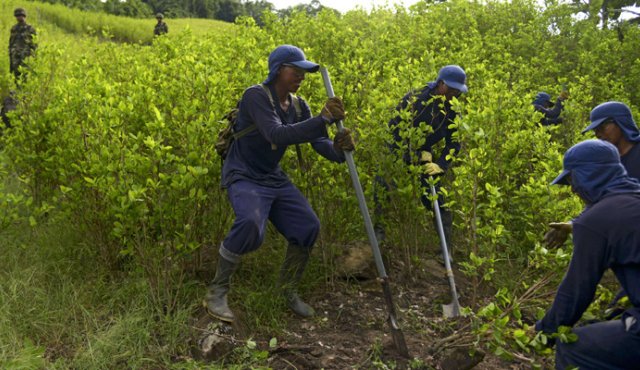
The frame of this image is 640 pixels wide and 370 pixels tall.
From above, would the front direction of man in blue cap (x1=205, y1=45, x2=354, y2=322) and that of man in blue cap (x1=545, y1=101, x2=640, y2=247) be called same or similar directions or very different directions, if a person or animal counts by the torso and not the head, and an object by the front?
very different directions

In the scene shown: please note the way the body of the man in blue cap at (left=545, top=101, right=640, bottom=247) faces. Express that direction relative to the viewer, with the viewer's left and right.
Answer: facing to the left of the viewer
